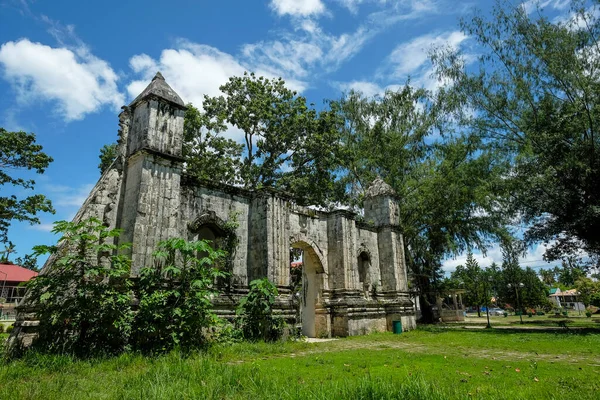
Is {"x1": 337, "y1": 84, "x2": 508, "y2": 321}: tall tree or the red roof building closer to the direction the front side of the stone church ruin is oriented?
the tall tree

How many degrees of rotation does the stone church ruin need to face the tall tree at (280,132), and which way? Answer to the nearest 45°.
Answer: approximately 135° to its left

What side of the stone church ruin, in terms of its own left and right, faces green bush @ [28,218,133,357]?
right

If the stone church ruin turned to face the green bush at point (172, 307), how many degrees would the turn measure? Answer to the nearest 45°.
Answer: approximately 90° to its right

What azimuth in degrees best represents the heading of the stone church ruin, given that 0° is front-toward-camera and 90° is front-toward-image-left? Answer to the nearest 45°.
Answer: approximately 315°
